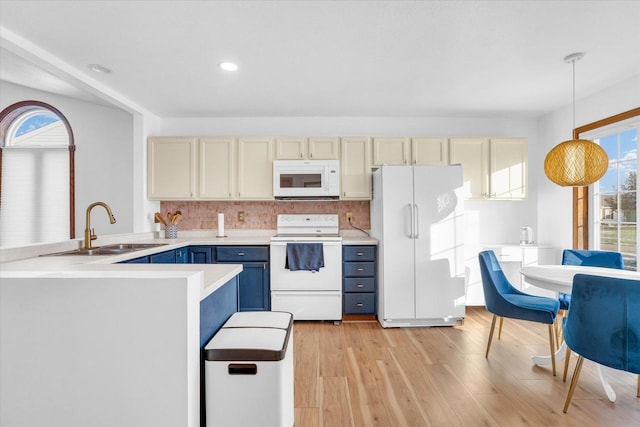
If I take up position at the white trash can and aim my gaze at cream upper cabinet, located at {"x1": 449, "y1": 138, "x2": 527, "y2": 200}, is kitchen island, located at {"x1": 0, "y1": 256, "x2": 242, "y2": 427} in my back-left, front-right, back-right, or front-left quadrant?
back-left

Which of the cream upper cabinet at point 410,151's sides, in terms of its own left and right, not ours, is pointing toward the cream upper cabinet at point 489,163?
left

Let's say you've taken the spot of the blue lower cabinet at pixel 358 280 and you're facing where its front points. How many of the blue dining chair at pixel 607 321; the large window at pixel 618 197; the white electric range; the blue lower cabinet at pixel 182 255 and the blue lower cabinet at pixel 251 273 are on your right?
3

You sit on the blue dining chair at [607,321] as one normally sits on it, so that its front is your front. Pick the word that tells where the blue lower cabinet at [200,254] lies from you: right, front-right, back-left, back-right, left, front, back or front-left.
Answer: left

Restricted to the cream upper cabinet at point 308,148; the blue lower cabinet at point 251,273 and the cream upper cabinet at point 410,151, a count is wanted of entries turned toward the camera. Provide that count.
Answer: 3

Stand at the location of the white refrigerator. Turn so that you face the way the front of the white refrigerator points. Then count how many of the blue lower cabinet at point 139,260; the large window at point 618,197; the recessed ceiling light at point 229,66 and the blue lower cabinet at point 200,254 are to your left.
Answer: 1

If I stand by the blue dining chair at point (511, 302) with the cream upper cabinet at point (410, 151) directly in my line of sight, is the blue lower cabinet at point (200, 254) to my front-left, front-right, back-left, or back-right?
front-left

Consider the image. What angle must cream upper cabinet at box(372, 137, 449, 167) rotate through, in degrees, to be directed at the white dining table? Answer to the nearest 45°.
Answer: approximately 45° to its left

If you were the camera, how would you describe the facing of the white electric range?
facing the viewer

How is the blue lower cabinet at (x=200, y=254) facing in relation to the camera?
toward the camera

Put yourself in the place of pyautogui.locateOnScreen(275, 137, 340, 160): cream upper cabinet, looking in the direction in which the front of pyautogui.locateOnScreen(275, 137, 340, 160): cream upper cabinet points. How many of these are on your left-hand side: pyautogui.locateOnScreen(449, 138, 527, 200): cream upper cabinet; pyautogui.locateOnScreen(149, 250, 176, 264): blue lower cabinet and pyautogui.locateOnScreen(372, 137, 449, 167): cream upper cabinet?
2

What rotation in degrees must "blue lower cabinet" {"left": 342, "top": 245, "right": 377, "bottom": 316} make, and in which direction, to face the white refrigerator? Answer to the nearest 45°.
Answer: approximately 90° to its left

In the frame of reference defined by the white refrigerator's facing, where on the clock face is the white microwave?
The white microwave is roughly at 3 o'clock from the white refrigerator.

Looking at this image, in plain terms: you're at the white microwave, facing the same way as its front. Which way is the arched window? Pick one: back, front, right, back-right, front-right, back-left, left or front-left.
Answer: right

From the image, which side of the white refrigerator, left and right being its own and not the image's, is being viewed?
front

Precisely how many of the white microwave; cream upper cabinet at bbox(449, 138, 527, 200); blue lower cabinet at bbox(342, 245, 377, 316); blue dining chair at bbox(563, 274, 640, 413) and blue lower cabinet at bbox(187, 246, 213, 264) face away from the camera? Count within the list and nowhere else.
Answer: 1

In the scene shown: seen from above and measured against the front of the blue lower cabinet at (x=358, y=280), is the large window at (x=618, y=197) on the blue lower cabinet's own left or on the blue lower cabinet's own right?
on the blue lower cabinet's own left

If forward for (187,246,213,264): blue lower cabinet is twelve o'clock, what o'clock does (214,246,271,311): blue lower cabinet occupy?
(214,246,271,311): blue lower cabinet is roughly at 10 o'clock from (187,246,213,264): blue lower cabinet.
